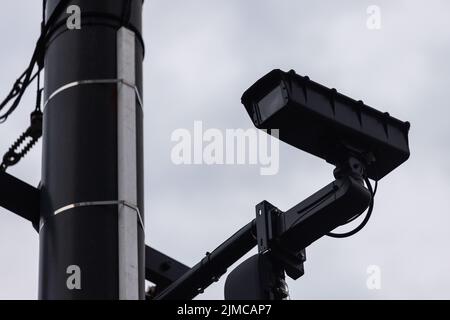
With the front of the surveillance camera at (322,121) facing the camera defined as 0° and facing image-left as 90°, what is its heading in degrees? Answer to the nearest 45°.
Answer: approximately 45°

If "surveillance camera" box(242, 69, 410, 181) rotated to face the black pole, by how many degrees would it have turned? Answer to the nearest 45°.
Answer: approximately 45° to its right
